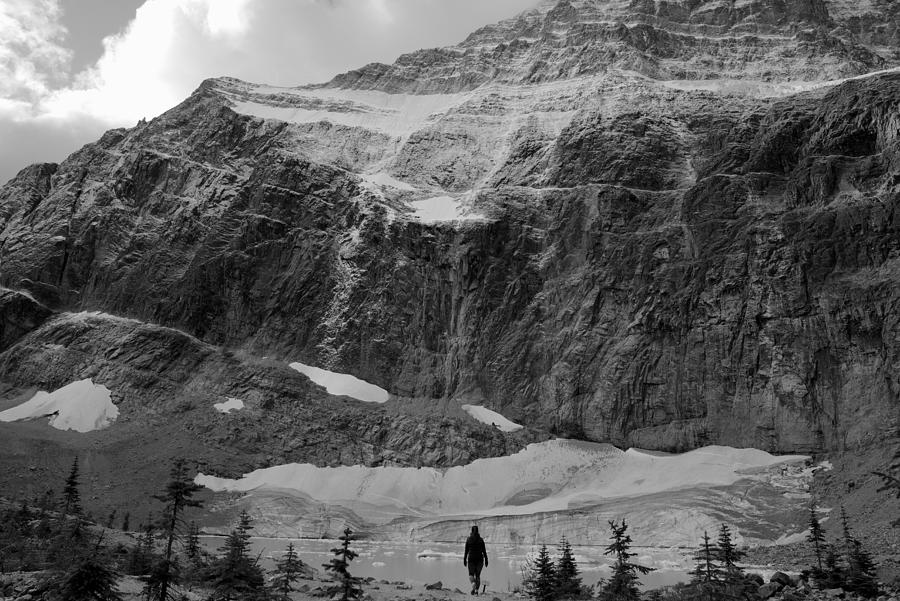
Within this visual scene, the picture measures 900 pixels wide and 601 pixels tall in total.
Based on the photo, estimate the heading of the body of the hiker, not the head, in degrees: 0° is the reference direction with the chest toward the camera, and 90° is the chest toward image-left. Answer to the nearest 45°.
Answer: approximately 180°

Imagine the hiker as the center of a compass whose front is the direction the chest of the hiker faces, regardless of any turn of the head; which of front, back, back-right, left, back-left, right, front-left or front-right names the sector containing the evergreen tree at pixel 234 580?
back-left

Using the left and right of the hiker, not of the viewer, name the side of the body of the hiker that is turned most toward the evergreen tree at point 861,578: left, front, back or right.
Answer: right

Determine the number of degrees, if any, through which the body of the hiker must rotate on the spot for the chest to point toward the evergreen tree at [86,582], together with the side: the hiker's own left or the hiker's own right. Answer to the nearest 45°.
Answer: approximately 135° to the hiker's own left
